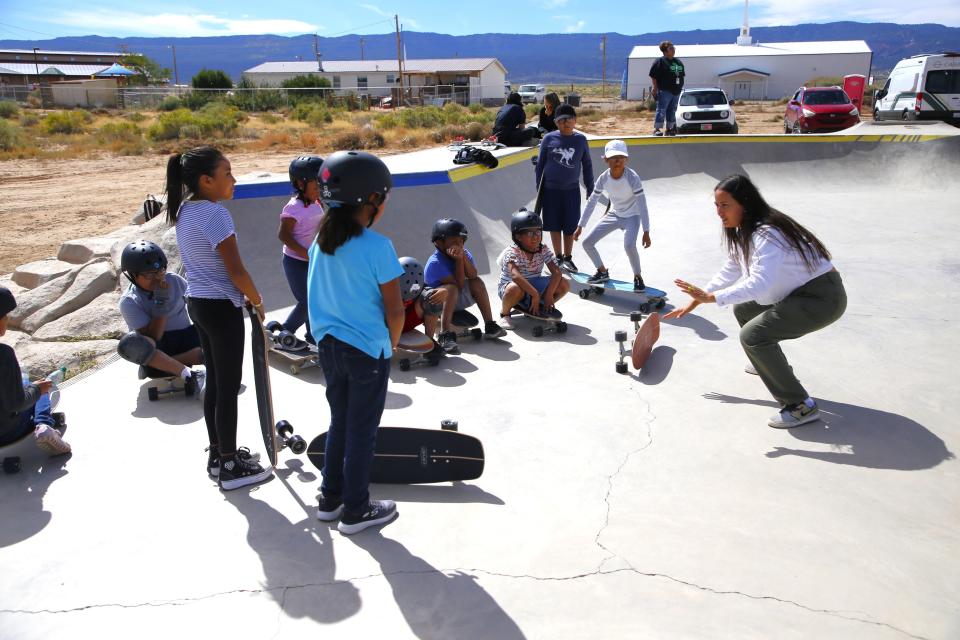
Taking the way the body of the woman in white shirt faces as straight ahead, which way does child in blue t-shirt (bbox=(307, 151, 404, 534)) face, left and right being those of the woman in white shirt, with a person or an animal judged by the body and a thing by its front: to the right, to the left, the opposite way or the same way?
to the right

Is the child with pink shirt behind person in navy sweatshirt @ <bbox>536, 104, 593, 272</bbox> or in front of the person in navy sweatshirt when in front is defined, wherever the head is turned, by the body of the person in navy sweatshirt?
in front

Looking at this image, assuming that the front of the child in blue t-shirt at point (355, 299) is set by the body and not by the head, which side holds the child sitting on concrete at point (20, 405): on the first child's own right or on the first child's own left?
on the first child's own left

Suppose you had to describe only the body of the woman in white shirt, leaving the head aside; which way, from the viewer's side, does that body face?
to the viewer's left

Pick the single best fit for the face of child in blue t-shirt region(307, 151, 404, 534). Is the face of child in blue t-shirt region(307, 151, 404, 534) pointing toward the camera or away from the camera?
away from the camera

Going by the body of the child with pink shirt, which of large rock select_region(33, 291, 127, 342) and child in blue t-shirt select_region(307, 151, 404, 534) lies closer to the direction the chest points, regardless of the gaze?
the child in blue t-shirt

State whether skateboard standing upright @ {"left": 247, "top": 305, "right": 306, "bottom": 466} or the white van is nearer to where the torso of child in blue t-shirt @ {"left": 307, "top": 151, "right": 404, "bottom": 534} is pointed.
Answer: the white van

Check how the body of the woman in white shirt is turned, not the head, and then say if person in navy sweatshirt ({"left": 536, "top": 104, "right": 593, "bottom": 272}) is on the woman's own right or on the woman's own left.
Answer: on the woman's own right

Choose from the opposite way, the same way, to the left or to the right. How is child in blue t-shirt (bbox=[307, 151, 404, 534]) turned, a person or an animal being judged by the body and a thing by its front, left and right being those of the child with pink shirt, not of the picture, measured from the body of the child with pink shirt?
to the left

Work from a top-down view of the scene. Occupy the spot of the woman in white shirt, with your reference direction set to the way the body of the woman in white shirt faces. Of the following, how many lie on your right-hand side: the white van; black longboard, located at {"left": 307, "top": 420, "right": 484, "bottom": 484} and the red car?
2

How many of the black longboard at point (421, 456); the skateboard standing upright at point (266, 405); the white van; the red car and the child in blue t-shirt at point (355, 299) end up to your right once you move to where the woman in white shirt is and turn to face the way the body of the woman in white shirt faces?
2

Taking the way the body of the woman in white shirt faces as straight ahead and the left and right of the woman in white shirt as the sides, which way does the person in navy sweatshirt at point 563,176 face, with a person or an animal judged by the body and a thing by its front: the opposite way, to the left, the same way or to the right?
to the left

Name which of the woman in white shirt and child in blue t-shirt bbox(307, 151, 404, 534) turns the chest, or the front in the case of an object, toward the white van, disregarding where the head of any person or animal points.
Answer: the child in blue t-shirt

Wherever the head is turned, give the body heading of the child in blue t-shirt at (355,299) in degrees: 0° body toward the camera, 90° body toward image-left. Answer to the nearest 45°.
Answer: approximately 225°
